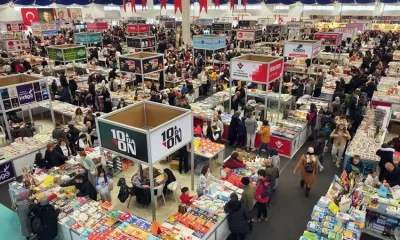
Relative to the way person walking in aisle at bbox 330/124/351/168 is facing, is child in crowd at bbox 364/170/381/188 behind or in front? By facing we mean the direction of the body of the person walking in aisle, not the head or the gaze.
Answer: in front

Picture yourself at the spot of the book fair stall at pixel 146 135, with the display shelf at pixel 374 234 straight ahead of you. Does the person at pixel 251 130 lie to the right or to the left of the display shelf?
left

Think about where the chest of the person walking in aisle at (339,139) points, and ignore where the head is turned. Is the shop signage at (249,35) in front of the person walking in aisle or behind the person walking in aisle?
behind

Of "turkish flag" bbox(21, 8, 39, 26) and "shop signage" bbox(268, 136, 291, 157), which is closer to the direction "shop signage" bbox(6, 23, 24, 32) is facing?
the shop signage

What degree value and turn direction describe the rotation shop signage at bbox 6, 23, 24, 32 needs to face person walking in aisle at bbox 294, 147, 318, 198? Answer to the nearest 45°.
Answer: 0° — it already faces them

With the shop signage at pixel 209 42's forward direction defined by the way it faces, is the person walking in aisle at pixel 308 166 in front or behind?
in front

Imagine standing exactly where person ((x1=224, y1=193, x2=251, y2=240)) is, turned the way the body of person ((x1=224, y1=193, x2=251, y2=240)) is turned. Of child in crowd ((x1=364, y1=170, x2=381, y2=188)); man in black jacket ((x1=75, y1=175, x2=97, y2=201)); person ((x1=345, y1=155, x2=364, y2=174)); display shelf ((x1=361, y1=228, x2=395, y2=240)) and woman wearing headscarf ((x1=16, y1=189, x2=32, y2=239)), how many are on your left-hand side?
2

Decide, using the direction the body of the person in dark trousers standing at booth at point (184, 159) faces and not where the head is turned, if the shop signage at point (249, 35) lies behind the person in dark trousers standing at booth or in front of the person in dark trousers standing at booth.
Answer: in front

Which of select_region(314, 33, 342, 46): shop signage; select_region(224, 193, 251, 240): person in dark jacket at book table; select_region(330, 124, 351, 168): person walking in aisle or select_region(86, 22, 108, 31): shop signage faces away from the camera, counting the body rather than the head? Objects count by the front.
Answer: select_region(224, 193, 251, 240): person in dark jacket at book table

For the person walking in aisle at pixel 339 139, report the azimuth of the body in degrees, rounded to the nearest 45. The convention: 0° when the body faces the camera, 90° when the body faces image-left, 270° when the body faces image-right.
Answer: approximately 0°

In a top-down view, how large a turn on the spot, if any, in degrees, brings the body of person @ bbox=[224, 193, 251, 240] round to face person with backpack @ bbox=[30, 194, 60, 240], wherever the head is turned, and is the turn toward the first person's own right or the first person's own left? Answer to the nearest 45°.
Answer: approximately 90° to the first person's own left

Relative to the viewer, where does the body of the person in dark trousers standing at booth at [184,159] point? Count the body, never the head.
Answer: away from the camera

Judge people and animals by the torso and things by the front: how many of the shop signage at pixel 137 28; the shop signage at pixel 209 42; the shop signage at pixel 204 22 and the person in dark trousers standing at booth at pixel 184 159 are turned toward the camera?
3
